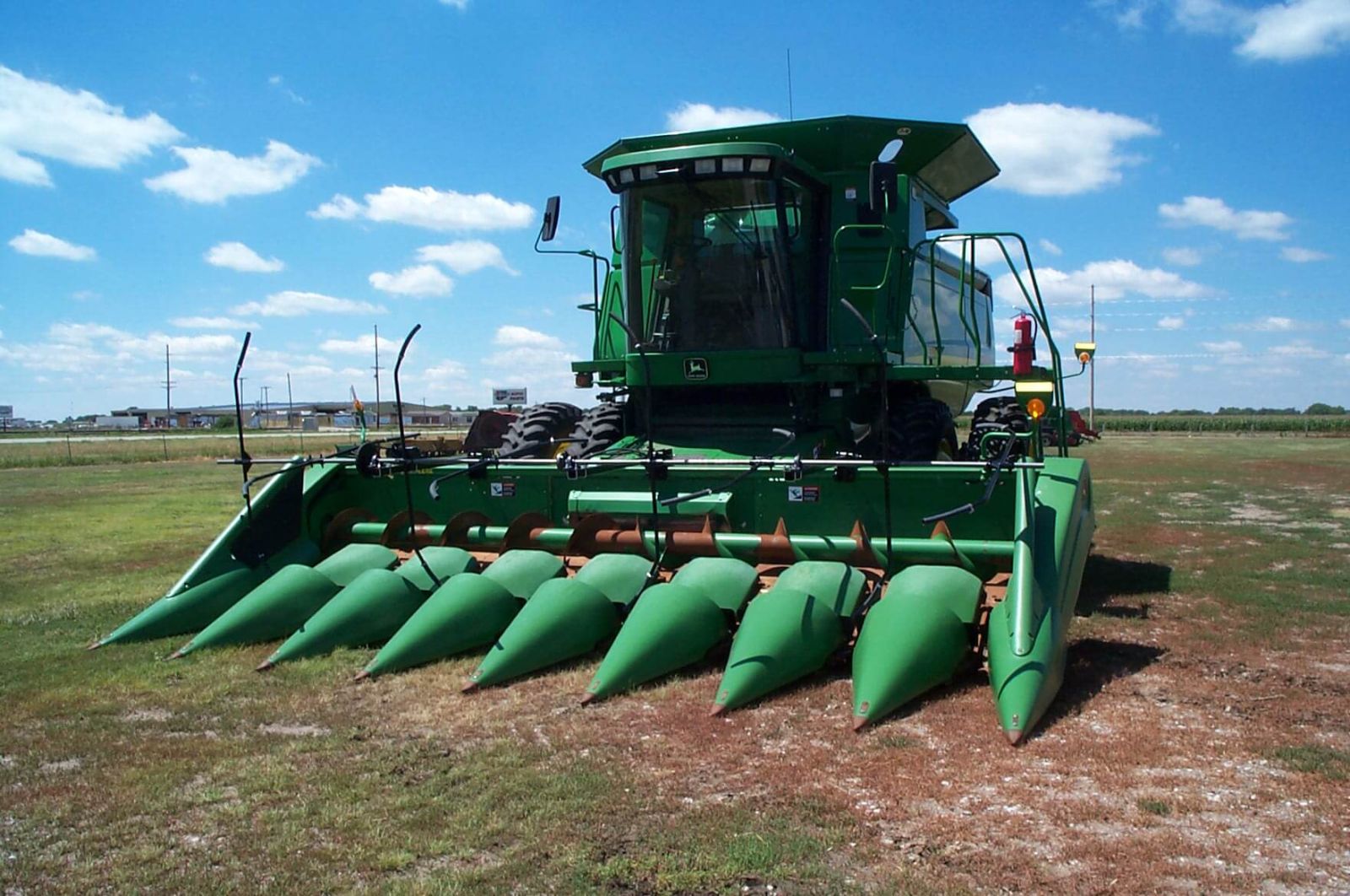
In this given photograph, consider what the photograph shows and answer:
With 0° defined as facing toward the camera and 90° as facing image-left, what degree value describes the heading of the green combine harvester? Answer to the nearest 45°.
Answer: approximately 45°
